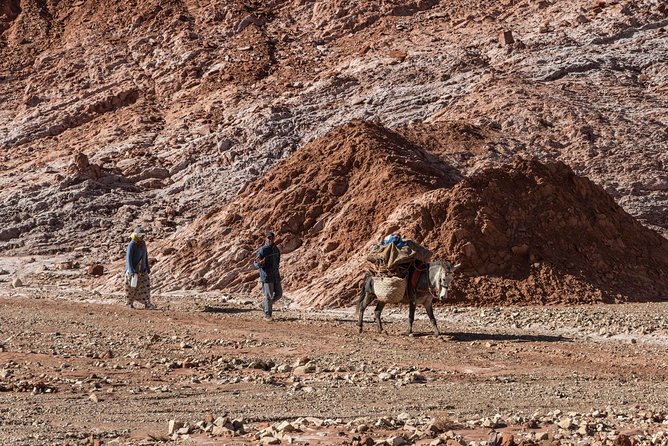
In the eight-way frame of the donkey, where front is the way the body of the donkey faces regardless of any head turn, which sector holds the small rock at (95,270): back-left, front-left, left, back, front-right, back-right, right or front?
back-left

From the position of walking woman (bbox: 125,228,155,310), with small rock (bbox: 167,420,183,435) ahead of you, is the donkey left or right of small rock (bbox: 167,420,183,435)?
left

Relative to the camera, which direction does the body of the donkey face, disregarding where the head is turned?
to the viewer's right

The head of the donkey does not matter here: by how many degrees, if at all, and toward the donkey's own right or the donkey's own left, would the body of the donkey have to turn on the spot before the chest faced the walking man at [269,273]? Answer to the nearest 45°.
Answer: approximately 135° to the donkey's own left

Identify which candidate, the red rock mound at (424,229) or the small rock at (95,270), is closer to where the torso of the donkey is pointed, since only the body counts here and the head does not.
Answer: the red rock mound

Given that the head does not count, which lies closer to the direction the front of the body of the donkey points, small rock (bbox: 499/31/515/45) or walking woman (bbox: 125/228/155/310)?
the small rock

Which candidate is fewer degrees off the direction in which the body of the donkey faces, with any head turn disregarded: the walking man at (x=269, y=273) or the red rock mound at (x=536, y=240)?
the red rock mound

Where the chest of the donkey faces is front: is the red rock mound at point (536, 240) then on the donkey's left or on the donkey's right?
on the donkey's left
